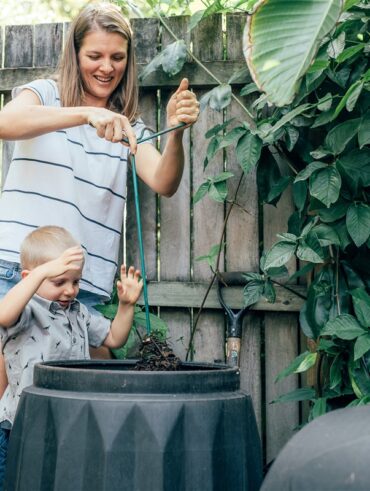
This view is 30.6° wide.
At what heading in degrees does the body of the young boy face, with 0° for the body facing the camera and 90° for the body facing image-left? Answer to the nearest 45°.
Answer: approximately 315°

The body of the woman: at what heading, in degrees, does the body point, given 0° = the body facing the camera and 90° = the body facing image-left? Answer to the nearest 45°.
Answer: approximately 315°
